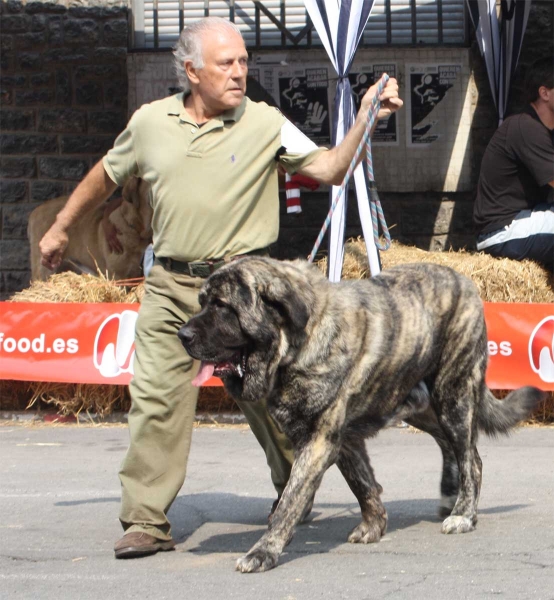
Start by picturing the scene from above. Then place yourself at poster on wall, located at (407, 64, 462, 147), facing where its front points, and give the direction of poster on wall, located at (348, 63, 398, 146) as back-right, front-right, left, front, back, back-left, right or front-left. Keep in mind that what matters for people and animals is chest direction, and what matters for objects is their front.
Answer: right

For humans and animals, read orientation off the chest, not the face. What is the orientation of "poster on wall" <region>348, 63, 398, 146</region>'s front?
toward the camera

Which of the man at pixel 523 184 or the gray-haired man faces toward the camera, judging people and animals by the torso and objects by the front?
the gray-haired man

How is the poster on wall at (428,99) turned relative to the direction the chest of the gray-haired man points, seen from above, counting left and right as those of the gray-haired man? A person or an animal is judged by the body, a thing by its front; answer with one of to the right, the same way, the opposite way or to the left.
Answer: the same way

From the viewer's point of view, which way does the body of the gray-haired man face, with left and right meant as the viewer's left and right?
facing the viewer

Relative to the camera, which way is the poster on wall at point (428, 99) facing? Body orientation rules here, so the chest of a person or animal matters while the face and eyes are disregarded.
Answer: toward the camera

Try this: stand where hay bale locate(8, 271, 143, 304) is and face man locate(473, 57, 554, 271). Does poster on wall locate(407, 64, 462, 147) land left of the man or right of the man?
left

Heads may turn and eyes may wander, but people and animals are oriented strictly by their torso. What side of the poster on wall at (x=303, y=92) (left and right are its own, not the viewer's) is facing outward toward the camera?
front

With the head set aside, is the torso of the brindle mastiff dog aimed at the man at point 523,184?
no

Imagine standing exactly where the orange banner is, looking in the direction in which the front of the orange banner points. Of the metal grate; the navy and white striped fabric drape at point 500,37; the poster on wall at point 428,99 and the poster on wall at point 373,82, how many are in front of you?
0

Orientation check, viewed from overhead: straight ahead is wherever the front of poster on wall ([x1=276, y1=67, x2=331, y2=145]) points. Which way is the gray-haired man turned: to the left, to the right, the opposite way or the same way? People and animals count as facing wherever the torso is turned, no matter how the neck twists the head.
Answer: the same way

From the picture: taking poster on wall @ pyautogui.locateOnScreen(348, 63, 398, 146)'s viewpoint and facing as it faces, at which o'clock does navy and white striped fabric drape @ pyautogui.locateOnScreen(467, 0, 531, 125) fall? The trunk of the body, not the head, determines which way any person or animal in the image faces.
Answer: The navy and white striped fabric drape is roughly at 10 o'clock from the poster on wall.
